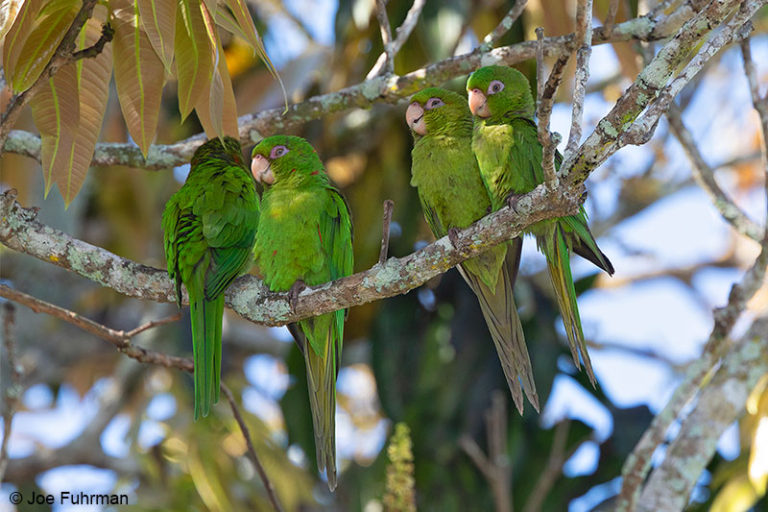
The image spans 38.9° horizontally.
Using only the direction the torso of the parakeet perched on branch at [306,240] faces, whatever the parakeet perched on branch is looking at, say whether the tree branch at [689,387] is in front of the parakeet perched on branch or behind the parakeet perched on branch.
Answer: behind

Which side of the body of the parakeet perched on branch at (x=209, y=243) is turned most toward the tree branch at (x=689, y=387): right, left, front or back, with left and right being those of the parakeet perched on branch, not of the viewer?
right

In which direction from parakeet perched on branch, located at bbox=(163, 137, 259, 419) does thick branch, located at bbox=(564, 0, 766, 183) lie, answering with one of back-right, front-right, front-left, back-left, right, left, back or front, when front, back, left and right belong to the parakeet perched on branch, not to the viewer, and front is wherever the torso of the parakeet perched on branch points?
back-right

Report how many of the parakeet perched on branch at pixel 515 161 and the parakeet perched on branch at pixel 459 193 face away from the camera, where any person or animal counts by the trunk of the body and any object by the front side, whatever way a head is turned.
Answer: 0

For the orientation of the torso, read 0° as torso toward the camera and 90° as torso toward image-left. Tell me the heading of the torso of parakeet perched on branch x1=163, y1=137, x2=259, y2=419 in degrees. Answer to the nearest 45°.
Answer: approximately 180°

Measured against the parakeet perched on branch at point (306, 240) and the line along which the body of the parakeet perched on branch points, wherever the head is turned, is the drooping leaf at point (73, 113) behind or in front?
in front

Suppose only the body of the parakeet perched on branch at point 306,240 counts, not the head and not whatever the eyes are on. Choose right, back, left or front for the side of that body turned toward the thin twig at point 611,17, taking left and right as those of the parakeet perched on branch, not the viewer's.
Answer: left

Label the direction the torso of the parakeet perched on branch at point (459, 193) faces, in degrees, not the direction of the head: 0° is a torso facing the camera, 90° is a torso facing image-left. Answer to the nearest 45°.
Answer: approximately 45°

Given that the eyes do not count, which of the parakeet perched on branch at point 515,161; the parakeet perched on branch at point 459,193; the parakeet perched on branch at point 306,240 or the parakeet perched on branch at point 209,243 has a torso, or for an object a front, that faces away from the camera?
the parakeet perched on branch at point 209,243

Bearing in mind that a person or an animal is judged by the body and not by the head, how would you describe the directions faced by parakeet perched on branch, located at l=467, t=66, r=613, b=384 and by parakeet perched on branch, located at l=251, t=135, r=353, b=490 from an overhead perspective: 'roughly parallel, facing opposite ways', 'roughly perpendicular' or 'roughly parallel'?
roughly parallel

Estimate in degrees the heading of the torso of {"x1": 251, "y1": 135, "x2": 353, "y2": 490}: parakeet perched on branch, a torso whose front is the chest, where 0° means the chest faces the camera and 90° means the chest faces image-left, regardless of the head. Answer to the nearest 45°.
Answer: approximately 45°

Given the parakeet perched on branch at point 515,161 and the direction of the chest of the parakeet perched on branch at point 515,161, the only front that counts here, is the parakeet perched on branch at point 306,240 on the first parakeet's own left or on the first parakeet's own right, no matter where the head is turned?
on the first parakeet's own right
